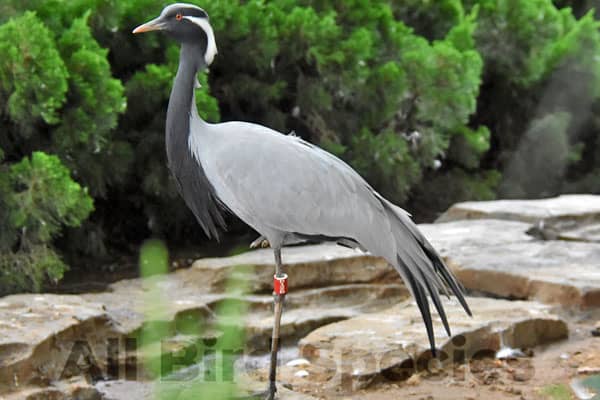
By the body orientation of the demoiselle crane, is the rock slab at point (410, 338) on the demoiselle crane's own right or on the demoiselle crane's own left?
on the demoiselle crane's own right

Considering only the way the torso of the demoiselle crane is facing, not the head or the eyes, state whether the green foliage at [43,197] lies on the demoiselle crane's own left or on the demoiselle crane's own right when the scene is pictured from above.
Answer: on the demoiselle crane's own right

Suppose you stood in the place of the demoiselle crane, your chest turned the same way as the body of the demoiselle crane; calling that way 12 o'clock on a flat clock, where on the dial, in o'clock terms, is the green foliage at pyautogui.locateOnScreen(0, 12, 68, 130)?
The green foliage is roughly at 2 o'clock from the demoiselle crane.

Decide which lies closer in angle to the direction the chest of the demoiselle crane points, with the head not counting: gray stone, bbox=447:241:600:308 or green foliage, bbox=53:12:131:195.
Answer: the green foliage

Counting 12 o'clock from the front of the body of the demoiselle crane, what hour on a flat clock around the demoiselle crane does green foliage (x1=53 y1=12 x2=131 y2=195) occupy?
The green foliage is roughly at 2 o'clock from the demoiselle crane.

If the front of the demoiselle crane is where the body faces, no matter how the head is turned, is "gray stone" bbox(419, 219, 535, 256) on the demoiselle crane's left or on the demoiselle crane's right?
on the demoiselle crane's right

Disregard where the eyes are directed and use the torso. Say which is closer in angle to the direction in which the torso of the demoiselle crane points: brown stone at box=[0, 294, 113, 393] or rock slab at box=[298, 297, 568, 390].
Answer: the brown stone

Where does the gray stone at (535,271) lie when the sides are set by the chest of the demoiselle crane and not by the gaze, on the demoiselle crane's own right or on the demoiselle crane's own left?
on the demoiselle crane's own right

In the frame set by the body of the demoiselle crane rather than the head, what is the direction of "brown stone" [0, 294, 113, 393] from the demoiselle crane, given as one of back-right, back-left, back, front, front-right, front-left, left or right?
front-right

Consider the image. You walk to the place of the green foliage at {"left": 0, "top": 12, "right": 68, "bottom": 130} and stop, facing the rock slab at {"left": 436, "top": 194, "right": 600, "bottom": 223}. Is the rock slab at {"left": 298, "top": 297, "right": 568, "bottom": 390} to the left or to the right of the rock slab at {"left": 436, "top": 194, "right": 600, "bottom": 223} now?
right

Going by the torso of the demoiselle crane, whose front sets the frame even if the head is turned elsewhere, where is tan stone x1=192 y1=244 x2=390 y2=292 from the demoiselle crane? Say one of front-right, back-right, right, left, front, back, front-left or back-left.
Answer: right

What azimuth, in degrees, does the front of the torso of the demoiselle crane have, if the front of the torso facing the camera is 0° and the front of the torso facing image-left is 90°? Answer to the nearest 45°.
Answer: approximately 90°

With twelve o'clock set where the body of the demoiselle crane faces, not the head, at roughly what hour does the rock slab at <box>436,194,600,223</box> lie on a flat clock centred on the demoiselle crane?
The rock slab is roughly at 4 o'clock from the demoiselle crane.

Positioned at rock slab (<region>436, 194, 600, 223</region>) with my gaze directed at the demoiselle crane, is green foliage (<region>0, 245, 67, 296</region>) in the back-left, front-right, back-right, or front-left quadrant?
front-right
